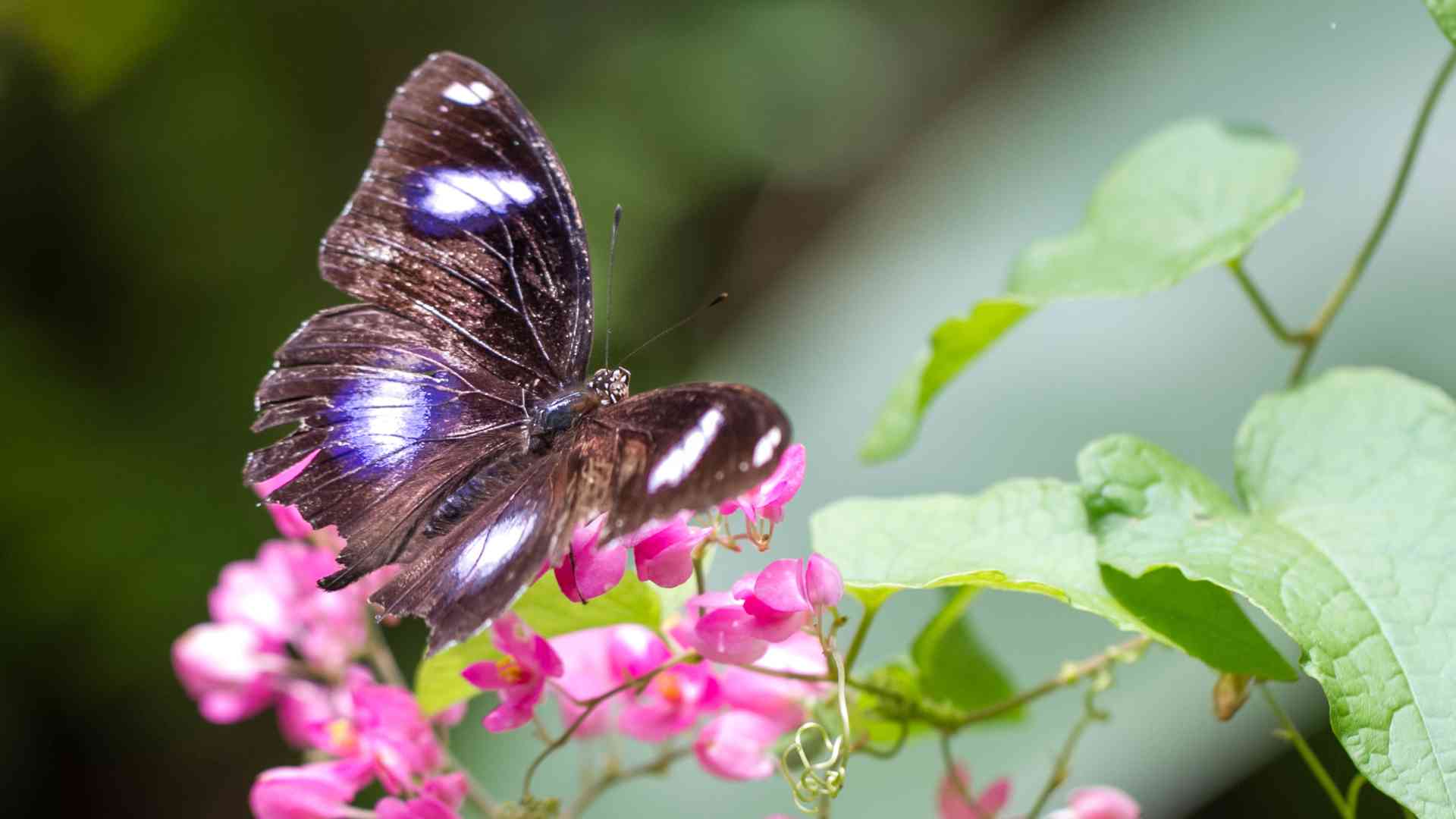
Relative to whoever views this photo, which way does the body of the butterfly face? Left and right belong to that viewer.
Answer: facing away from the viewer and to the right of the viewer
